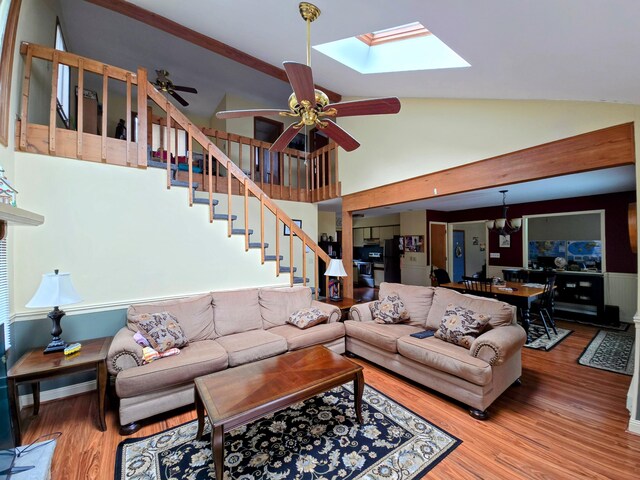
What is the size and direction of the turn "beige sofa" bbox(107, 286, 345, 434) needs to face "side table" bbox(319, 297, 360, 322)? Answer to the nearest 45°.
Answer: approximately 45° to its left

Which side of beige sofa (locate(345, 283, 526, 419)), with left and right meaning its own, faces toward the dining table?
back

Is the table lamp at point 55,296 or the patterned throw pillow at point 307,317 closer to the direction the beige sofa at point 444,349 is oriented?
the table lamp

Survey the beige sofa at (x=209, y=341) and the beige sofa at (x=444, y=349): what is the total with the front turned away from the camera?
0

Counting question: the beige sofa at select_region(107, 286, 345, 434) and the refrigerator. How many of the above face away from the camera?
0

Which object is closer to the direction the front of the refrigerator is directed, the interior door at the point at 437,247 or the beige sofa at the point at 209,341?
the beige sofa

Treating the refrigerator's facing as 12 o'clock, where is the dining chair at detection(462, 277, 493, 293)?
The dining chair is roughly at 10 o'clock from the refrigerator.

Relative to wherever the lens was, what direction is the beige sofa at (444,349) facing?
facing the viewer and to the left of the viewer

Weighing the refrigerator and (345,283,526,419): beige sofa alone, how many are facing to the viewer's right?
0

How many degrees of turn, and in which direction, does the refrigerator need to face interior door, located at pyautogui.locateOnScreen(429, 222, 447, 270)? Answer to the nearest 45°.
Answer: approximately 90° to its left

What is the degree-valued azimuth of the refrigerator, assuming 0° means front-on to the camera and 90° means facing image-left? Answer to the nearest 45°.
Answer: approximately 45°

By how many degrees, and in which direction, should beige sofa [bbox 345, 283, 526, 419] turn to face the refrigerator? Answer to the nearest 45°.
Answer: approximately 135° to its right

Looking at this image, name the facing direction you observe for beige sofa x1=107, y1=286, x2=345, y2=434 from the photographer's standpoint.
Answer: facing the viewer and to the right of the viewer
